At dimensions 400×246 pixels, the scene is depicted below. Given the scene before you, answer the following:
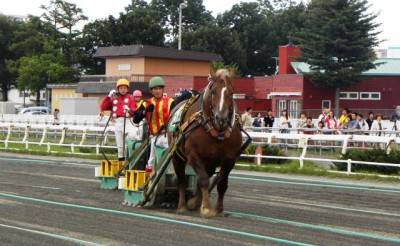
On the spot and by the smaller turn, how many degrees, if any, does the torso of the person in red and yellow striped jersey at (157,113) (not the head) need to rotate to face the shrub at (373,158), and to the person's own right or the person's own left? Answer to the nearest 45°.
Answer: approximately 135° to the person's own left

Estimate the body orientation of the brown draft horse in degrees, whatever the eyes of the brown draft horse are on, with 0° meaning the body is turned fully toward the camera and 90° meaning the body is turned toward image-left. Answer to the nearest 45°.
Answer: approximately 315°

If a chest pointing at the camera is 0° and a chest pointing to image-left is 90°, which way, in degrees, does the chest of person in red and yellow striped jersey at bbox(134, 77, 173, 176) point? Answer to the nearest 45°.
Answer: approximately 0°

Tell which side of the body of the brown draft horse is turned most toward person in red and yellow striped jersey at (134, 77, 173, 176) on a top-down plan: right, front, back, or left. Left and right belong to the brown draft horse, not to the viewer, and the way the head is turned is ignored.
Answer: back
